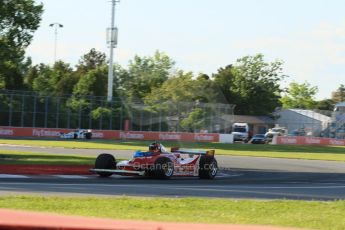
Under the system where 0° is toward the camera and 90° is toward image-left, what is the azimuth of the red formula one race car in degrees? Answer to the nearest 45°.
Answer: approximately 45°

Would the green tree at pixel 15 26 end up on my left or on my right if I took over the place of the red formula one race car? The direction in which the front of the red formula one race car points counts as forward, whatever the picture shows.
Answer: on my right
